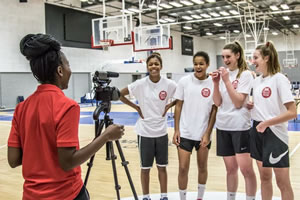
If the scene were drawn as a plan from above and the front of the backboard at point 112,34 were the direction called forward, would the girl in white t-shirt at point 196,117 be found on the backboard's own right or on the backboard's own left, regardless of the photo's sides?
on the backboard's own left

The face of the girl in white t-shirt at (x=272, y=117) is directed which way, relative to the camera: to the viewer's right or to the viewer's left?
to the viewer's left

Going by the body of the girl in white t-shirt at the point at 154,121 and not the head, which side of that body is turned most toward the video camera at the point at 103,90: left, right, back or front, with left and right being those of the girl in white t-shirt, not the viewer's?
front

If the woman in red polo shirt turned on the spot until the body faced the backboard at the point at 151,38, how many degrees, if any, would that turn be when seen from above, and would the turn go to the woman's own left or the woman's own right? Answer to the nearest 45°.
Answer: approximately 45° to the woman's own left

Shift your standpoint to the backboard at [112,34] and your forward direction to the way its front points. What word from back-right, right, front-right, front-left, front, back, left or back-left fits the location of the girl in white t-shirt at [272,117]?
front-left

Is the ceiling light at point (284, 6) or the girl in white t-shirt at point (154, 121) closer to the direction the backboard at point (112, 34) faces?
the girl in white t-shirt

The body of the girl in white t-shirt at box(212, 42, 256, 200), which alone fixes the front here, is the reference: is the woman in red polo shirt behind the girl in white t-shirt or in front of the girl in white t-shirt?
in front

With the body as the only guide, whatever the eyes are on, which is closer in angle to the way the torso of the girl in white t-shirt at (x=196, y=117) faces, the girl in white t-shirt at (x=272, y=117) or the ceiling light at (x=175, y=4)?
the girl in white t-shirt

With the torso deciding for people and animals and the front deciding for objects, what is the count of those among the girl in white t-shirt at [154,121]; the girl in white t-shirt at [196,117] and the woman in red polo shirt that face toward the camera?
2

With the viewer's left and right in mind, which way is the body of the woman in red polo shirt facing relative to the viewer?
facing away from the viewer and to the right of the viewer

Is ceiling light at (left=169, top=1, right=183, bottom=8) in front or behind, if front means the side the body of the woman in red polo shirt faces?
in front

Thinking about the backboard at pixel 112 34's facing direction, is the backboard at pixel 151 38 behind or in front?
behind

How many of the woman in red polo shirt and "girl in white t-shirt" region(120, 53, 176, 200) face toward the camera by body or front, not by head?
1
